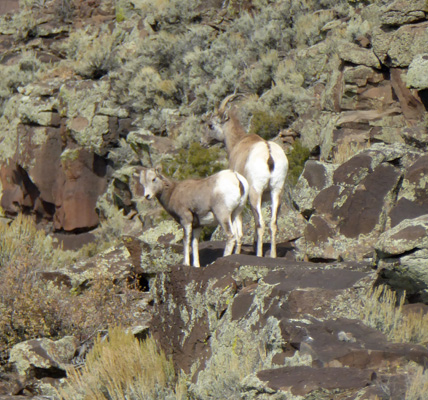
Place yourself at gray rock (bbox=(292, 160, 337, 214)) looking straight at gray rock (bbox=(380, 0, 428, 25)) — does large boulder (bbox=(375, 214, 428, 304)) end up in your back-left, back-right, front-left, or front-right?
back-right

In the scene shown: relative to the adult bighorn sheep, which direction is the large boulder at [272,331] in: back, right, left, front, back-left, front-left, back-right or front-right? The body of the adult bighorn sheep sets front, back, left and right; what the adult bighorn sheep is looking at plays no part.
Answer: back-left

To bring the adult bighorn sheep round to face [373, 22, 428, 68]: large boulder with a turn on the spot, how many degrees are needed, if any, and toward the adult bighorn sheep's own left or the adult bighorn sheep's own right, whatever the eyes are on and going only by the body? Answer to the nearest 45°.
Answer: approximately 90° to the adult bighorn sheep's own right

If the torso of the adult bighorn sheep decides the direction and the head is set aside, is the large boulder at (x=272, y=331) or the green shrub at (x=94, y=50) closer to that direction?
the green shrub

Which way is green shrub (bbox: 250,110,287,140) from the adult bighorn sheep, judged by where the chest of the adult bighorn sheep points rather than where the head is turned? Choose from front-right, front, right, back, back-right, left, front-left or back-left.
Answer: front-right

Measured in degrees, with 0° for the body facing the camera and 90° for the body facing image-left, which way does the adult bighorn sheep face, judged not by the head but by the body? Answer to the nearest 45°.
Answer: approximately 135°

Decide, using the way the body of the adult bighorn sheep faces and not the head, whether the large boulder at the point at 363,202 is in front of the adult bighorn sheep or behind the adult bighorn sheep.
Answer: behind

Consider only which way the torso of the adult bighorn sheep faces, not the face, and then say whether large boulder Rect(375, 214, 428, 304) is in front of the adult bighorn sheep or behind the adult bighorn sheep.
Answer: behind

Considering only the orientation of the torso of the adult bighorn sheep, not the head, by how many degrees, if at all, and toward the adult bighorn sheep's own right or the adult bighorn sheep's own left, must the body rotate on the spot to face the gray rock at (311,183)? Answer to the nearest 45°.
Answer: approximately 90° to the adult bighorn sheep's own right

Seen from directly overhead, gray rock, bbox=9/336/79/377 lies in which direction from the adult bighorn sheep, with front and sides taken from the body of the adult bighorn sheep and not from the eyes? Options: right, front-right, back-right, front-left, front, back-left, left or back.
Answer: left

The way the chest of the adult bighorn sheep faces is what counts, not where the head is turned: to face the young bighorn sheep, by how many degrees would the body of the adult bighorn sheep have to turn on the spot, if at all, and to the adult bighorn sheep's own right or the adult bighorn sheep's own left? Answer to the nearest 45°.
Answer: approximately 45° to the adult bighorn sheep's own left

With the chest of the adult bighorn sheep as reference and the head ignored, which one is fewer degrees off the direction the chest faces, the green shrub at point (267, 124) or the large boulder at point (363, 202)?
the green shrub

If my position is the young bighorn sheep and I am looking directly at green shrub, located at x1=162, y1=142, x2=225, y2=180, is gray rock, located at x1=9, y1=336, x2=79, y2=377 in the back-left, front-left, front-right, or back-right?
back-left

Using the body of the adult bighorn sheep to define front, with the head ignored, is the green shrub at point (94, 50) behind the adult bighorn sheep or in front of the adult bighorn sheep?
in front
